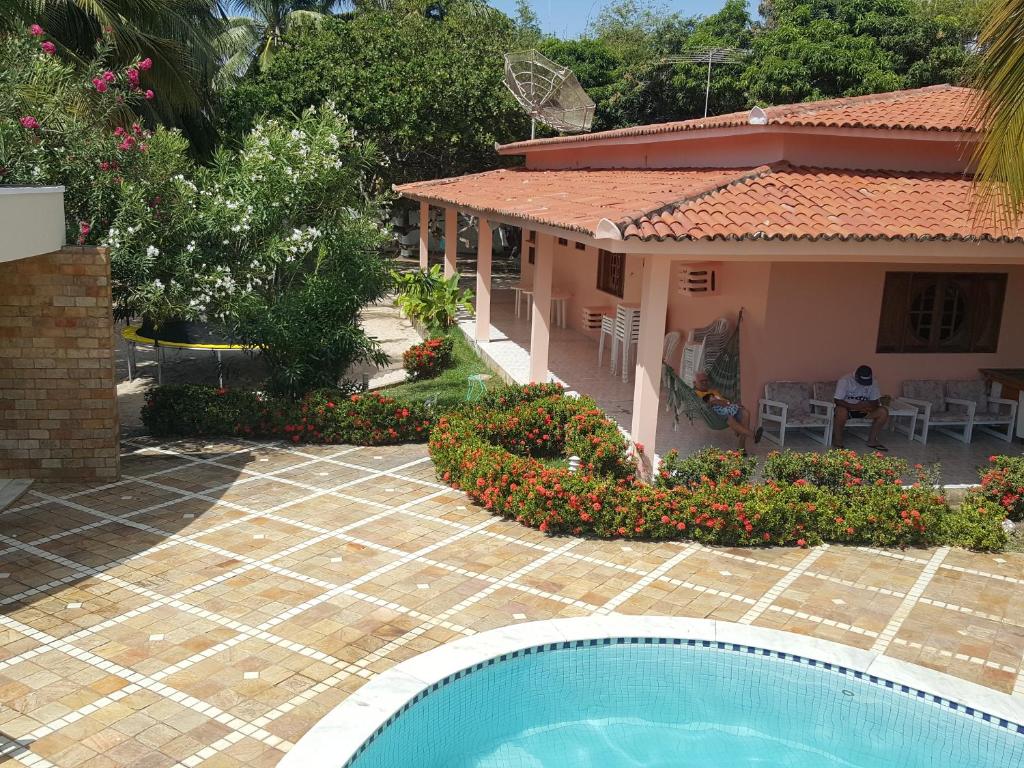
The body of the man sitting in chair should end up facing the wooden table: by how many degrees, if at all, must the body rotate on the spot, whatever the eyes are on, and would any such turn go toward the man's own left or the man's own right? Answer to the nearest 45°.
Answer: approximately 135° to the man's own left

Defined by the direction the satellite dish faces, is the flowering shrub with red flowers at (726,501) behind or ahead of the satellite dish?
ahead

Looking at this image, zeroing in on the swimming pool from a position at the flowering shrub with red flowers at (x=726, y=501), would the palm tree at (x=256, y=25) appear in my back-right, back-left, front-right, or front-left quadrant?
back-right

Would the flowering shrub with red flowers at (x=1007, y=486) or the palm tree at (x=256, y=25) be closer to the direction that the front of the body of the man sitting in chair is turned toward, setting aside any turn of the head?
the flowering shrub with red flowers

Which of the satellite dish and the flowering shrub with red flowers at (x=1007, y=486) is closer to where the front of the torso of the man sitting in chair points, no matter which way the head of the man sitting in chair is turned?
the flowering shrub with red flowers

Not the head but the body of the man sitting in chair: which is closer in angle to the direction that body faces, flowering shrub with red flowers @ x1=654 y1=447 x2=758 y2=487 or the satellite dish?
the flowering shrub with red flowers
